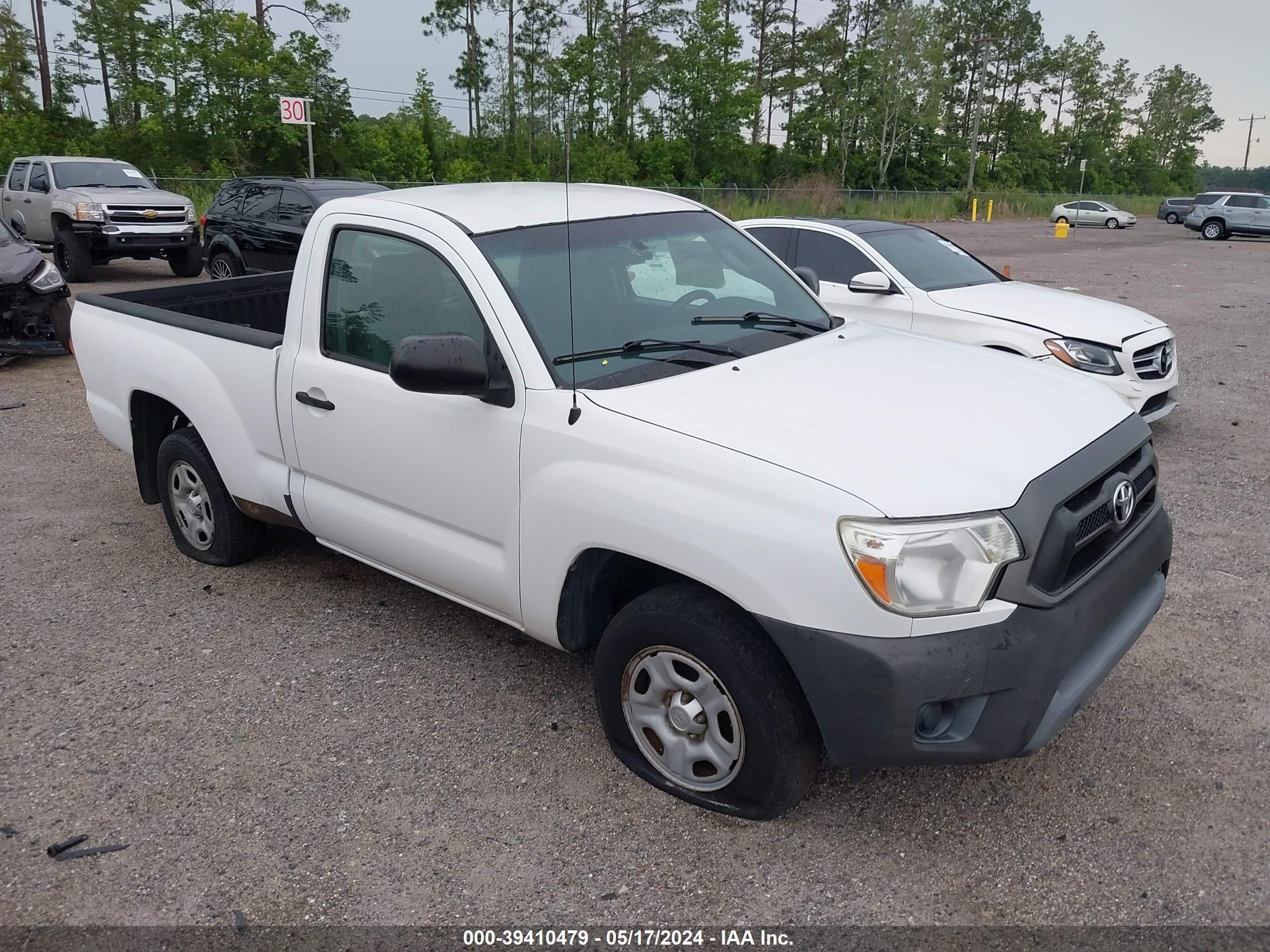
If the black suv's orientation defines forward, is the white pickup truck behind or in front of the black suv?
in front

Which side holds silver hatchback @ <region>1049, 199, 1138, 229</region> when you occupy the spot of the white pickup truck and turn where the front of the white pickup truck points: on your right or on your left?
on your left

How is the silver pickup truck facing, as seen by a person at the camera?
facing the viewer and to the right of the viewer

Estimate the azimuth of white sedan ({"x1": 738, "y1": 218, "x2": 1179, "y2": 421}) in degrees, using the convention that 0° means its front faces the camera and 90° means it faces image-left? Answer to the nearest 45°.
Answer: approximately 315°

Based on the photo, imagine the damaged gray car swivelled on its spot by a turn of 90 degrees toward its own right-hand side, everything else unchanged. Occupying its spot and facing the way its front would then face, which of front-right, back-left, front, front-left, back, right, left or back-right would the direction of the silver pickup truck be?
back-right

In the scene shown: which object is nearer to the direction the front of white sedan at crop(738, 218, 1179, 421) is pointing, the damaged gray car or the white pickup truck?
the white pickup truck

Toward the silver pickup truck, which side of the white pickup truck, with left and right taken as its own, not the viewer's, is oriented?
back

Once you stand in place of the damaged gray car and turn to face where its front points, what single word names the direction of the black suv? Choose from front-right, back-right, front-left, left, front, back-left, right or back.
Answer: left

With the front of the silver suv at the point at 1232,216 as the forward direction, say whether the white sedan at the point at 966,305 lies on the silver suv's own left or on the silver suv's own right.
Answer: on the silver suv's own right
